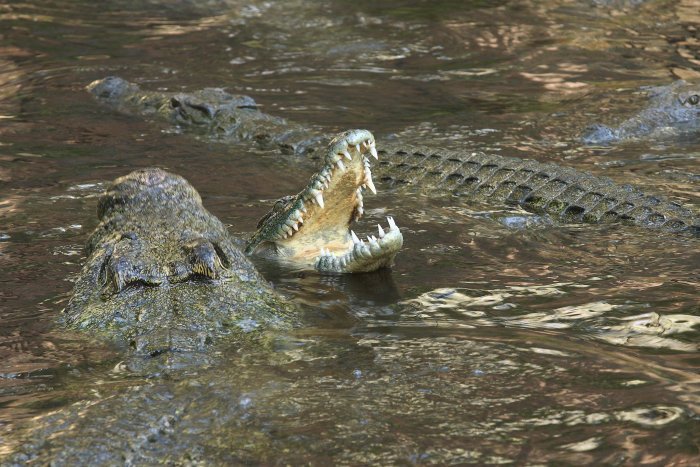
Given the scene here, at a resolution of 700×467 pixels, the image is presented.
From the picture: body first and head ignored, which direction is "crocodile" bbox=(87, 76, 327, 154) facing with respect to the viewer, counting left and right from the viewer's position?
facing away from the viewer and to the left of the viewer

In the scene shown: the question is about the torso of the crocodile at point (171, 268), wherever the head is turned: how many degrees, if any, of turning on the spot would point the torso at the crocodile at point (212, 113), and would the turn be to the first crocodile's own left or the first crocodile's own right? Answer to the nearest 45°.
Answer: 0° — it already faces it

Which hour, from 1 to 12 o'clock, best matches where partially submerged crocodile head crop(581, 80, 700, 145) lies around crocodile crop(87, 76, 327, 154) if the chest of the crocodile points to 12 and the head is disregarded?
The partially submerged crocodile head is roughly at 5 o'clock from the crocodile.

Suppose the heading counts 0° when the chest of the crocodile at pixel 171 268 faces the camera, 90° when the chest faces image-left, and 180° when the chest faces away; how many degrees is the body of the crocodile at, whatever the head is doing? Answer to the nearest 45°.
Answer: approximately 180°

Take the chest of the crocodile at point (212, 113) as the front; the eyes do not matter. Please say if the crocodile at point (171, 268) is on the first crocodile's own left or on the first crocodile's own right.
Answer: on the first crocodile's own left
